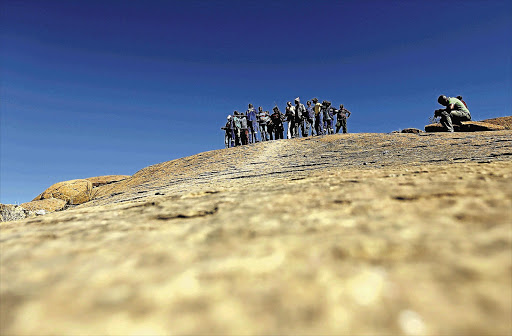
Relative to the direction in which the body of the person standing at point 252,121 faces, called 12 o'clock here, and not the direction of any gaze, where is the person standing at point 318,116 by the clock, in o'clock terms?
the person standing at point 318,116 is roughly at 9 o'clock from the person standing at point 252,121.

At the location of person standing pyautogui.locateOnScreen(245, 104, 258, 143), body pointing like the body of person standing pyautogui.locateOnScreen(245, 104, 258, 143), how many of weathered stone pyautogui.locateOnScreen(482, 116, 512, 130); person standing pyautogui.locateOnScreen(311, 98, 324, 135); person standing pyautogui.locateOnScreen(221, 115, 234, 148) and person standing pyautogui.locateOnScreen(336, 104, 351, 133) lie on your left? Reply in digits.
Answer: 3

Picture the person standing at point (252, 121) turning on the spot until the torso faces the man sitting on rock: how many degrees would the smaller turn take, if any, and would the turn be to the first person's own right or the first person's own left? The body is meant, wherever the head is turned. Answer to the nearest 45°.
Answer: approximately 45° to the first person's own left

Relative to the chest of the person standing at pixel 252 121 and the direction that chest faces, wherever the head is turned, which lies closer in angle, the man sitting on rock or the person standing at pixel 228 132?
the man sitting on rock

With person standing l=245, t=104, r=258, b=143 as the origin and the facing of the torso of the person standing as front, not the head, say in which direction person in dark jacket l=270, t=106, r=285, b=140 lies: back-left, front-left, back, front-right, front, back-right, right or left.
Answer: back-left

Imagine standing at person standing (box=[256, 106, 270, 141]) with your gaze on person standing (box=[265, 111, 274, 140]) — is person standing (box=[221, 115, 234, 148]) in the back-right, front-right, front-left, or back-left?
back-left

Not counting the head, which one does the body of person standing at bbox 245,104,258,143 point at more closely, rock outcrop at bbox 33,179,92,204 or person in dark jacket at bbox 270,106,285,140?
the rock outcrop

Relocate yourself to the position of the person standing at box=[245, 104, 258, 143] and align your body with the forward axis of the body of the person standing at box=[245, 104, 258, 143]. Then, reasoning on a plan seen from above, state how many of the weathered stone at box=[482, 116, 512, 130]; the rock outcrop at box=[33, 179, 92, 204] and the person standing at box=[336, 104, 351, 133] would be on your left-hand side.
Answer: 2

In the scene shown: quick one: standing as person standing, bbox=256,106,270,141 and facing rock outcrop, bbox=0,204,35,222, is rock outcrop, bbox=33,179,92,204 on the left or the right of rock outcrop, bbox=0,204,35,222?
right

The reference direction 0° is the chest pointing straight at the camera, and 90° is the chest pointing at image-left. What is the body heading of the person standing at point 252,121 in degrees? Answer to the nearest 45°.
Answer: approximately 0°
